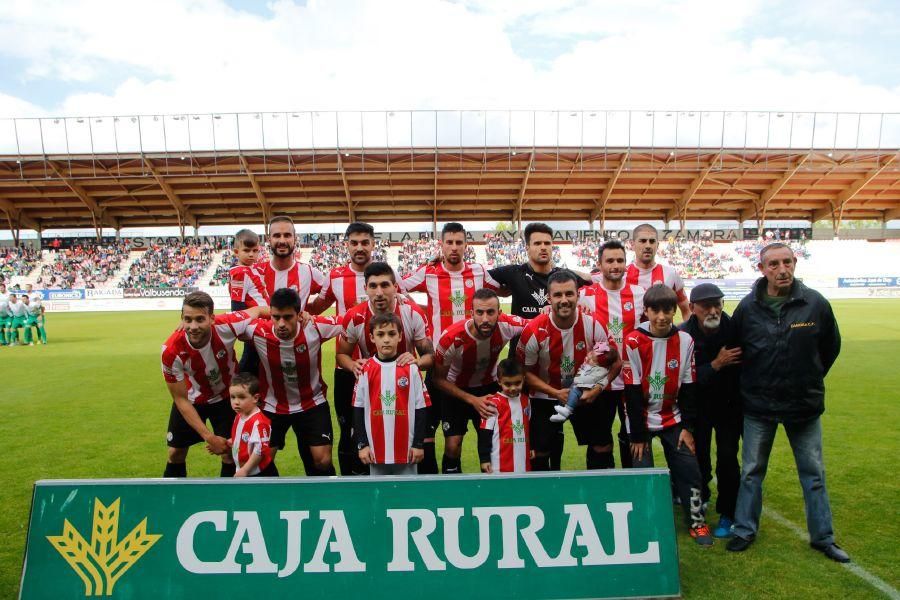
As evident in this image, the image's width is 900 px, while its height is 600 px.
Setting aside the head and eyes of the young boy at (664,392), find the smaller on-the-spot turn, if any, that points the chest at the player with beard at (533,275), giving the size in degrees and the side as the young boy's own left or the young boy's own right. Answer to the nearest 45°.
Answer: approximately 135° to the young boy's own right

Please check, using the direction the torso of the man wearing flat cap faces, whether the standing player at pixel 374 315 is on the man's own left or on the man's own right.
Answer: on the man's own right

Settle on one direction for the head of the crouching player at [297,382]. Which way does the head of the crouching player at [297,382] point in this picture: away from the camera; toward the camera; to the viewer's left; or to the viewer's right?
toward the camera

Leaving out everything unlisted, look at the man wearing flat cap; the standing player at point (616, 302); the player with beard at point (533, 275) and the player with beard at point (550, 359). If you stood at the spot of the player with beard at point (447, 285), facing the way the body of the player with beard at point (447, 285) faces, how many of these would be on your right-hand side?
0

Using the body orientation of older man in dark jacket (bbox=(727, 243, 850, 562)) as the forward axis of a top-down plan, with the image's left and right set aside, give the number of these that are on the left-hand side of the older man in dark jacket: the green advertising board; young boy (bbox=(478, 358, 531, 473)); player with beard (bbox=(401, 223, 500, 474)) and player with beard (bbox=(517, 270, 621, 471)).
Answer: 0

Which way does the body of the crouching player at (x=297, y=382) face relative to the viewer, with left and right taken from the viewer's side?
facing the viewer

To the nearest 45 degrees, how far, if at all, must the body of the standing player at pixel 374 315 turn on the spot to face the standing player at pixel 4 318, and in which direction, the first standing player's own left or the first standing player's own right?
approximately 135° to the first standing player's own right

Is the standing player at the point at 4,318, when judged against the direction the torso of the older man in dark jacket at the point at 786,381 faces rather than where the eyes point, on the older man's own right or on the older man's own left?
on the older man's own right

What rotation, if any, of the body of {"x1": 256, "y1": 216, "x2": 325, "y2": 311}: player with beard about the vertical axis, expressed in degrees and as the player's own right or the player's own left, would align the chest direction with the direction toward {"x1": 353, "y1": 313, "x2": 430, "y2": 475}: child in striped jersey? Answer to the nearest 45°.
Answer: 0° — they already face them

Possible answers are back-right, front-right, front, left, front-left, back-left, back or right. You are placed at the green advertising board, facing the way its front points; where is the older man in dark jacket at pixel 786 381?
left

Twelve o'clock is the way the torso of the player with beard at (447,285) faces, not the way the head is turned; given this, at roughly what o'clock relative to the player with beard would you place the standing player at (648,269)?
The standing player is roughly at 9 o'clock from the player with beard.

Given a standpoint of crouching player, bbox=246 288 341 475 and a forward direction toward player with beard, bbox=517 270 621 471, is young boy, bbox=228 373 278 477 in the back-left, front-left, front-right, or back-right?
back-right

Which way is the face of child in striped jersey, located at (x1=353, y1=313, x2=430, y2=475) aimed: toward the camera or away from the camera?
toward the camera

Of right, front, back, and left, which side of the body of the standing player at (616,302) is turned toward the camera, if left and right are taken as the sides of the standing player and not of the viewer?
front
